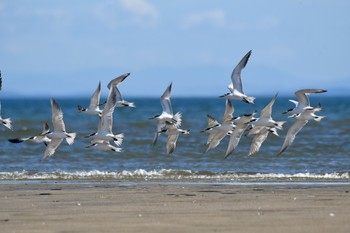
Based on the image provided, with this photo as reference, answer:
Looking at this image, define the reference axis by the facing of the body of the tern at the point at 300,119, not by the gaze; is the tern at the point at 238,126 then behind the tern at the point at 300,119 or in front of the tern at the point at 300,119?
in front

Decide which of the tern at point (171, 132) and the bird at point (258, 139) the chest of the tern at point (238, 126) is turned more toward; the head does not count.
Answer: the tern

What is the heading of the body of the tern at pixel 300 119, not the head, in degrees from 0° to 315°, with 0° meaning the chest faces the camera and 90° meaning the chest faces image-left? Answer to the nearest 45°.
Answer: approximately 90°

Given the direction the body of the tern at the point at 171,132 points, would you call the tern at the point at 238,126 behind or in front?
behind

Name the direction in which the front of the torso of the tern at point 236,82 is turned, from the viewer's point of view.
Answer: to the viewer's left

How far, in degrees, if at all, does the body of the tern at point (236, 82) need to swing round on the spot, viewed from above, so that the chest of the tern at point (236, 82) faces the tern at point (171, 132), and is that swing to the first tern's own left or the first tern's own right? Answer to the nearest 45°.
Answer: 0° — it already faces it

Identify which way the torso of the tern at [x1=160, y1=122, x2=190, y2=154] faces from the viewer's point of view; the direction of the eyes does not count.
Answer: to the viewer's left
